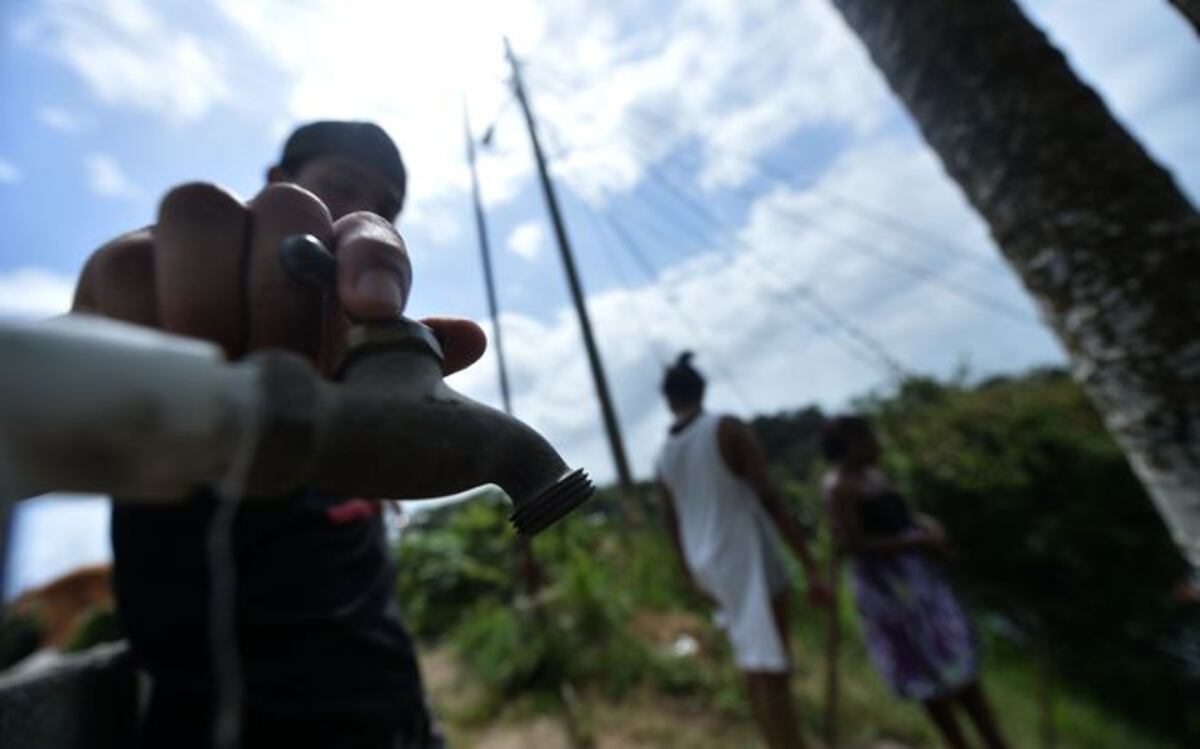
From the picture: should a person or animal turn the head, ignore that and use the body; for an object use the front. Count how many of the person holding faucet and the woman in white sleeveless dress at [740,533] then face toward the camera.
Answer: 1

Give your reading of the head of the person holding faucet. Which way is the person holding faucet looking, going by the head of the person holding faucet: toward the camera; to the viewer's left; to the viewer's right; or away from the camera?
toward the camera

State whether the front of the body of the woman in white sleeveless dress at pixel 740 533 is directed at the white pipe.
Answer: no

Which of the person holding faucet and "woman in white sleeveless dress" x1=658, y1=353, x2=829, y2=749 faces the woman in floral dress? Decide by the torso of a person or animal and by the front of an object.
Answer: the woman in white sleeveless dress

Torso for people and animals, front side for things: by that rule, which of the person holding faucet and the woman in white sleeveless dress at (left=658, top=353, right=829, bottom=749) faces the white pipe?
the person holding faucet

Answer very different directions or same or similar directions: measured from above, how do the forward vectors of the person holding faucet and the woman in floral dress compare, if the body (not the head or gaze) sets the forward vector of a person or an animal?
same or similar directions

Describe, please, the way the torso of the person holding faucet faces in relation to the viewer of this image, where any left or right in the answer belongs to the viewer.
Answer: facing the viewer

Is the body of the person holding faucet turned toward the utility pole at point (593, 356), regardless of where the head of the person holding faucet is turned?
no

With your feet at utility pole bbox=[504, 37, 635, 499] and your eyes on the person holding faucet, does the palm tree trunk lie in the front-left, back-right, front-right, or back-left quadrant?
front-left

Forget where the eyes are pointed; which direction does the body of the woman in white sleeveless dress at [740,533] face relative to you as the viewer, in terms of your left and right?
facing away from the viewer and to the right of the viewer

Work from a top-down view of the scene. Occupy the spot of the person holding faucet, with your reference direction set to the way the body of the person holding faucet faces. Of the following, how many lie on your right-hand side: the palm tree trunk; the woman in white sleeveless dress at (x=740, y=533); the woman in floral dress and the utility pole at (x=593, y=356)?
0

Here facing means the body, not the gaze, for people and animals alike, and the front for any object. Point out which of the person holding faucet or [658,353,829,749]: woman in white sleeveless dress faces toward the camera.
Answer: the person holding faucet
